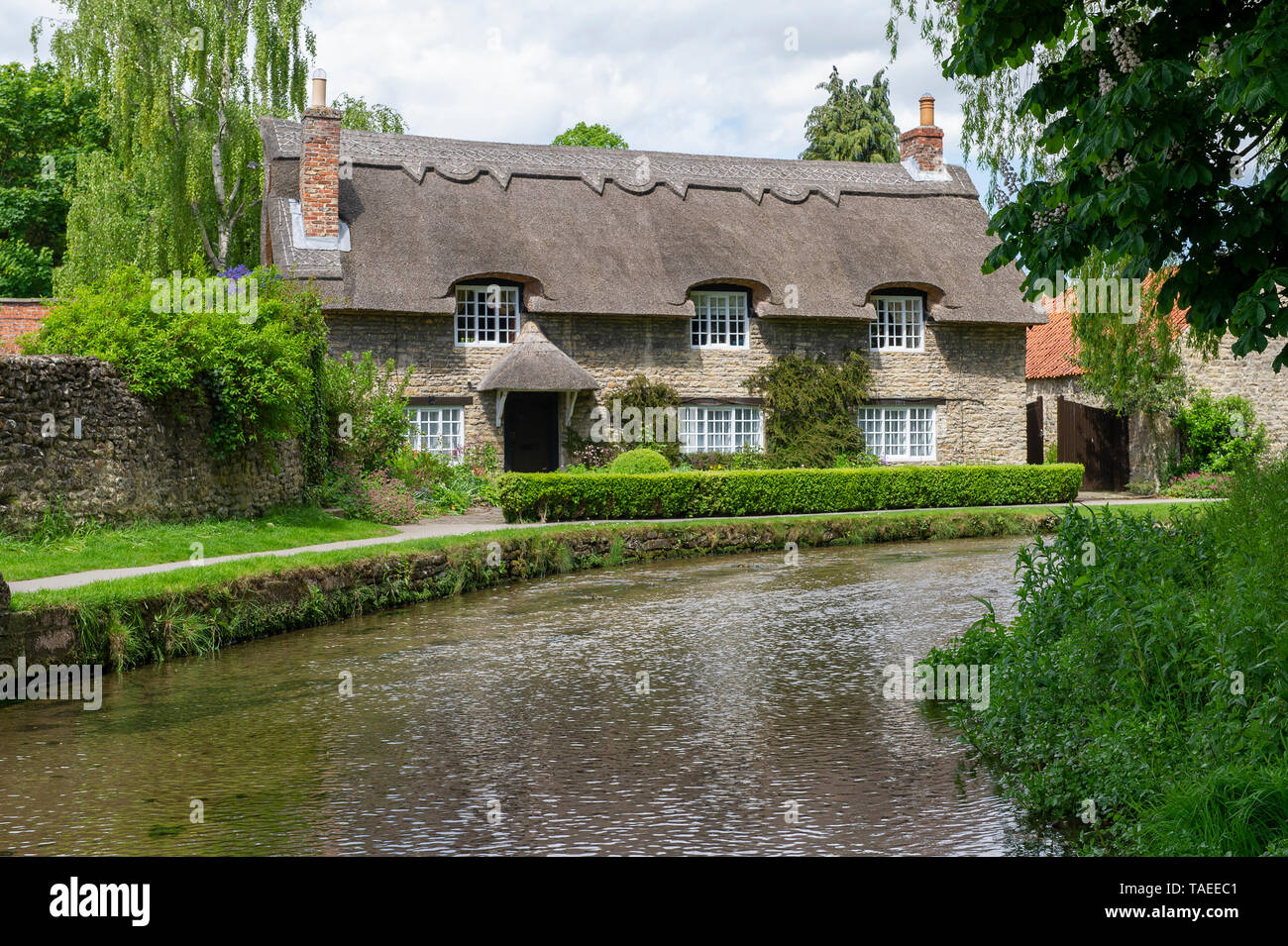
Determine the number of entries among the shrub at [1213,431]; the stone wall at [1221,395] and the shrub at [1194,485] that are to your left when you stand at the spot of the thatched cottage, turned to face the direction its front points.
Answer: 3

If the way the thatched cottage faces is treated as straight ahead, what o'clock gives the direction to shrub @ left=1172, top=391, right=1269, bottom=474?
The shrub is roughly at 9 o'clock from the thatched cottage.

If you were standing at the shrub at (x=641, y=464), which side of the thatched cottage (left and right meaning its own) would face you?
front

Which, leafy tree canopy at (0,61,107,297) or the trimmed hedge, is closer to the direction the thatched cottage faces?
the trimmed hedge

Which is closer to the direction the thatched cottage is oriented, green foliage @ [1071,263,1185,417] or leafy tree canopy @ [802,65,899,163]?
the green foliage

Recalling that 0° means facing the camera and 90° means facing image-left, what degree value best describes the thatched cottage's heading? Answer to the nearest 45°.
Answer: approximately 0°

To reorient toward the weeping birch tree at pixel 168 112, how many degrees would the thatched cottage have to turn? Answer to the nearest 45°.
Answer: approximately 90° to its right

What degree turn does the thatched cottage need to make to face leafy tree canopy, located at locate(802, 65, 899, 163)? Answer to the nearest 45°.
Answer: approximately 180°

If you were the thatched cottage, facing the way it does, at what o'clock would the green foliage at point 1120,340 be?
The green foliage is roughly at 10 o'clock from the thatched cottage.
